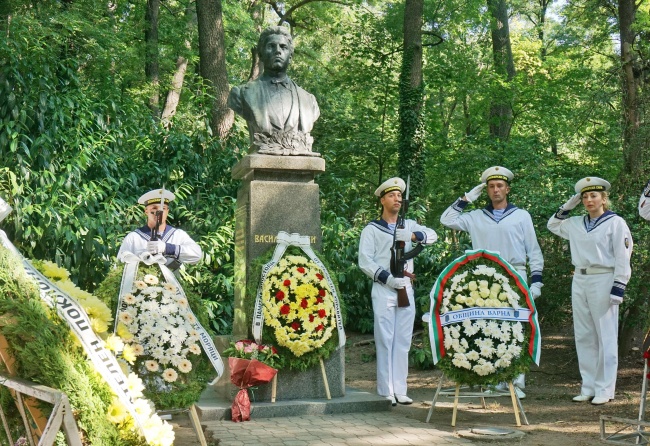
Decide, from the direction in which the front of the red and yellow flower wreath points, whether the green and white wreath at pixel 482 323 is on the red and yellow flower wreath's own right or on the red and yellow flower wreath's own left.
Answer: on the red and yellow flower wreath's own left

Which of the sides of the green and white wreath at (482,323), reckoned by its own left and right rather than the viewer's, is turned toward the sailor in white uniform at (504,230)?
back

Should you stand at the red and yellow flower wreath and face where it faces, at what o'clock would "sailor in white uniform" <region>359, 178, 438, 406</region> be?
The sailor in white uniform is roughly at 8 o'clock from the red and yellow flower wreath.

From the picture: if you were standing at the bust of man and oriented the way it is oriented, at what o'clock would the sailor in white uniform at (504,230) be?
The sailor in white uniform is roughly at 9 o'clock from the bust of man.

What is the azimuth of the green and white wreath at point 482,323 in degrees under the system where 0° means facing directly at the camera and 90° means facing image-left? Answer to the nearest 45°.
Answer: approximately 0°
